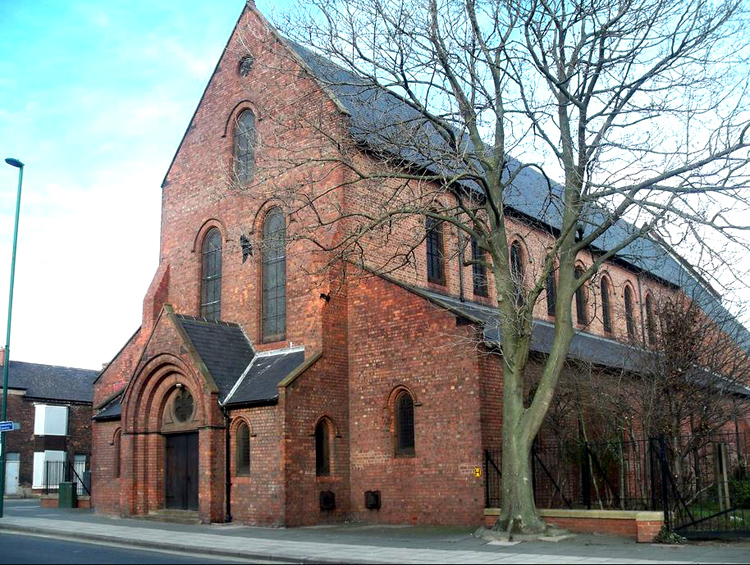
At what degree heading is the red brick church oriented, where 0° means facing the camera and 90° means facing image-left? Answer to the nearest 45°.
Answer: approximately 45°

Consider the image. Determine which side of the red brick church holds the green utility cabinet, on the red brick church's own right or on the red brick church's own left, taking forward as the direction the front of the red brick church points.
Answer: on the red brick church's own right

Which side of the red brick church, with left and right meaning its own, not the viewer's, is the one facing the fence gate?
left

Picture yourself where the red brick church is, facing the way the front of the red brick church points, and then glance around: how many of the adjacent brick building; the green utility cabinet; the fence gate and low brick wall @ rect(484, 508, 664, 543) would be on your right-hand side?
2

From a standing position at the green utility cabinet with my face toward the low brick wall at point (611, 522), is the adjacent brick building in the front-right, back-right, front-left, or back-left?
back-left

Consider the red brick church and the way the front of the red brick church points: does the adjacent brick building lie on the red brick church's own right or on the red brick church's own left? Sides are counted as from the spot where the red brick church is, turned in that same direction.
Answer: on the red brick church's own right
